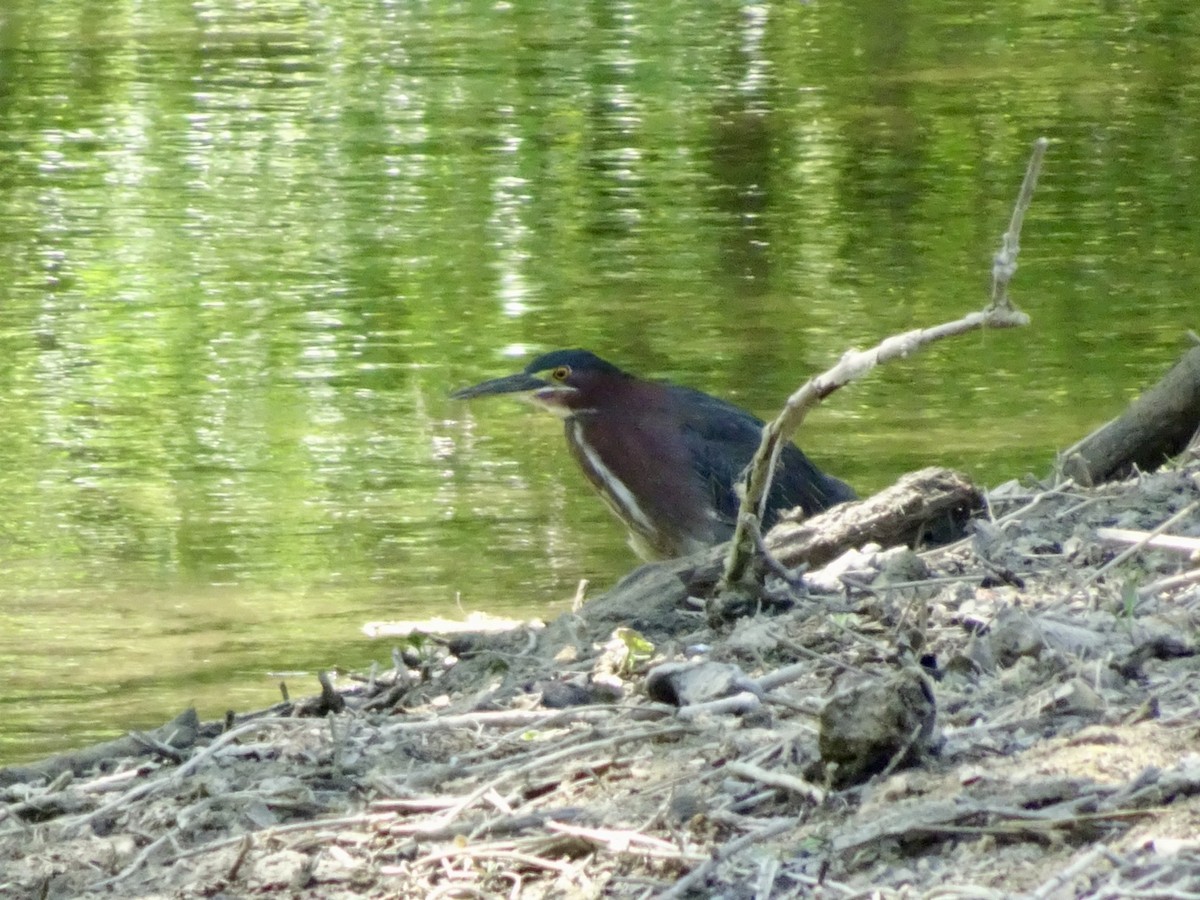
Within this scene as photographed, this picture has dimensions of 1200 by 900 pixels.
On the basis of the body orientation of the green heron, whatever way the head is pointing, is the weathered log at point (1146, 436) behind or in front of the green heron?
behind

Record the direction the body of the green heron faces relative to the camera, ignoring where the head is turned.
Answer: to the viewer's left

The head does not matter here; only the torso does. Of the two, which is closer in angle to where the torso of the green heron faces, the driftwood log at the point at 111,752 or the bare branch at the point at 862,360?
the driftwood log

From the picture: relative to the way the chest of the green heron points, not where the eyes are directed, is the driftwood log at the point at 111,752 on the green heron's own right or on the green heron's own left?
on the green heron's own left
